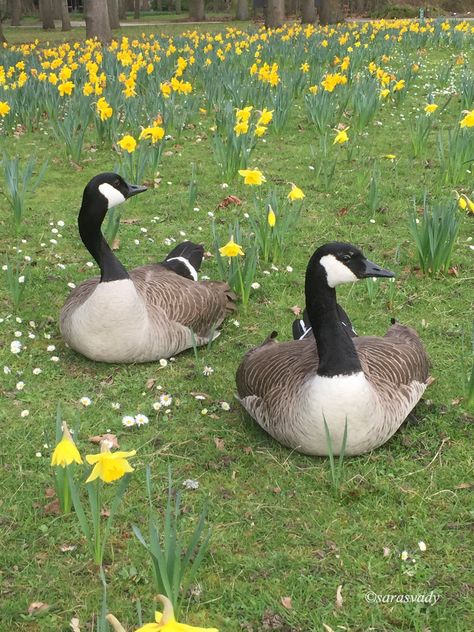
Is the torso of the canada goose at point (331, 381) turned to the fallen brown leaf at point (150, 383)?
no

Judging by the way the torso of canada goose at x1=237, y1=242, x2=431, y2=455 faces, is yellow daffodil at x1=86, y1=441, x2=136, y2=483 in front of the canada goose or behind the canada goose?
in front

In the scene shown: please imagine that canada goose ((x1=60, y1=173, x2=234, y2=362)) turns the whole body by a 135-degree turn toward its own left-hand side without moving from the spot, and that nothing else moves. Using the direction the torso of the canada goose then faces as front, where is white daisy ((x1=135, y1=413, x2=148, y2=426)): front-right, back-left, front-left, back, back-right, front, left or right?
right

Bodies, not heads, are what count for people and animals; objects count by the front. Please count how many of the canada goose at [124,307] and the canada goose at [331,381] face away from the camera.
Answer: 0

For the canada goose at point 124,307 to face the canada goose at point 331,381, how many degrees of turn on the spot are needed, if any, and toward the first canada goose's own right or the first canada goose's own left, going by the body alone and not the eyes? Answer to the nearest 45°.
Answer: approximately 90° to the first canada goose's own left

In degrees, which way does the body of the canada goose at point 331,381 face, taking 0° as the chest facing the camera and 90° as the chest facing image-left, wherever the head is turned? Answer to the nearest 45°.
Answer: approximately 0°

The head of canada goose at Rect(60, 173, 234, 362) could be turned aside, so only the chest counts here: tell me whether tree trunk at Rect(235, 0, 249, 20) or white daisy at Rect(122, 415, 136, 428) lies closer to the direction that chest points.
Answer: the white daisy

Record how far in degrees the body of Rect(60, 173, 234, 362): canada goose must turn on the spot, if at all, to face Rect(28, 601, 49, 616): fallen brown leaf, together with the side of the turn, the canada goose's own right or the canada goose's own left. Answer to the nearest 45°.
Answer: approximately 45° to the canada goose's own left

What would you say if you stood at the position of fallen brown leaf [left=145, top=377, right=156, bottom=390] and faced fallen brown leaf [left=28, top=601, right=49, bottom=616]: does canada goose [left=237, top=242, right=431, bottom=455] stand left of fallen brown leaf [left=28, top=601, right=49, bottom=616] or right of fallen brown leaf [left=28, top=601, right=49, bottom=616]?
left

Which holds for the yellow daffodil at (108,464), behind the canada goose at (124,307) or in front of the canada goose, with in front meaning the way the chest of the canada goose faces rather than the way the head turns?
in front

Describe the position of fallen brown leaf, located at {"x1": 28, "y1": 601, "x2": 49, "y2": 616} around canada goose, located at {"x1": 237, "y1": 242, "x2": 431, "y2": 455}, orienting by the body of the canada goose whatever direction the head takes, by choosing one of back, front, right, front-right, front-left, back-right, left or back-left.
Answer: front-right

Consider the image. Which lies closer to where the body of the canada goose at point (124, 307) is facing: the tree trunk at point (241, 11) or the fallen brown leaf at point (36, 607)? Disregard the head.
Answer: the fallen brown leaf

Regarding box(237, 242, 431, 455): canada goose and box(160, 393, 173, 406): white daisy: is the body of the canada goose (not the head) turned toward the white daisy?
no

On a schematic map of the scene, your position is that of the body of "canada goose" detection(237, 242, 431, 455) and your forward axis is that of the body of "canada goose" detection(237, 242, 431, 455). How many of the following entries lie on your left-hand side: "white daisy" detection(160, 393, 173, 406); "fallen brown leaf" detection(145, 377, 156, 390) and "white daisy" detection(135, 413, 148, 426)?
0

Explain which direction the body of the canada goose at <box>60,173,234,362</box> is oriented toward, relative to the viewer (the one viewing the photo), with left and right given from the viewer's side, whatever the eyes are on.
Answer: facing the viewer and to the left of the viewer
